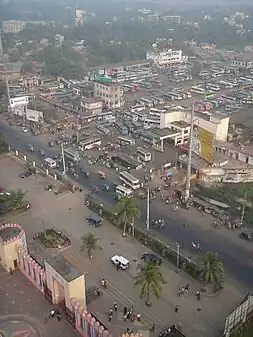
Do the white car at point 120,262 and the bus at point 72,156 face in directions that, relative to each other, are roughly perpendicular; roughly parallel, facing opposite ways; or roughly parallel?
roughly parallel

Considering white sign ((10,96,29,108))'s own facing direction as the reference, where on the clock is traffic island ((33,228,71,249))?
The traffic island is roughly at 12 o'clock from the white sign.

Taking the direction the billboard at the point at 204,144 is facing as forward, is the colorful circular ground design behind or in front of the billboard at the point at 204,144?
in front

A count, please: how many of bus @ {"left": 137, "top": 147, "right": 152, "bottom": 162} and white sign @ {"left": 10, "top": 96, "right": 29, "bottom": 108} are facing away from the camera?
0

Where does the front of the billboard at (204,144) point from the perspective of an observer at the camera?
facing the viewer and to the left of the viewer

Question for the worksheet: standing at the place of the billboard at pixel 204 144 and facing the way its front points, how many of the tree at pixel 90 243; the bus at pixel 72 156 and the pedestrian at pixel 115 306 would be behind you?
0

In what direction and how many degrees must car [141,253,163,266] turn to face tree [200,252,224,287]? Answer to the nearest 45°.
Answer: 0° — it already faces it

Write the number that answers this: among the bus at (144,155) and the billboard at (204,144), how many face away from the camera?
0

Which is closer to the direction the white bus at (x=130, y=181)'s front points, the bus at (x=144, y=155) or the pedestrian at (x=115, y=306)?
the pedestrian

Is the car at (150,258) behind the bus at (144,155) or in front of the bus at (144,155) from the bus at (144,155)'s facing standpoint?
in front

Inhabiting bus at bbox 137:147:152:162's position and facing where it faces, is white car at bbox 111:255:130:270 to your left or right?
on your right

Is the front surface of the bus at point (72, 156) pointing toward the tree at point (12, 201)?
no

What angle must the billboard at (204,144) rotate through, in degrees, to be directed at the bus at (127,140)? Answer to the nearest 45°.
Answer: approximately 90° to its right

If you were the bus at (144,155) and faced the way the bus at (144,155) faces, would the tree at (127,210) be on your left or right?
on your right

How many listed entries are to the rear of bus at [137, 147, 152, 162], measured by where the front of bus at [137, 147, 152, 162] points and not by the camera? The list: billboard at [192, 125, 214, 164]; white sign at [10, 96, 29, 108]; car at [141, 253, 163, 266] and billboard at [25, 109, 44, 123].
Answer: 2

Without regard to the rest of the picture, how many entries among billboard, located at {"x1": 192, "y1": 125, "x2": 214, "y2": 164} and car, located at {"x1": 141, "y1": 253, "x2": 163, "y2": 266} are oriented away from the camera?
0

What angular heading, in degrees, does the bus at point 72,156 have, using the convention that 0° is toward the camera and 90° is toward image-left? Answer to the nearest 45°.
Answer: approximately 315°

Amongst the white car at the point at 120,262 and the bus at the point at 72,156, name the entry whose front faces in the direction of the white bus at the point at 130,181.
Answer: the bus

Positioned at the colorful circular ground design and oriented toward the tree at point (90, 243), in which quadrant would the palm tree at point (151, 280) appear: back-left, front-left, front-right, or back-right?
front-right
